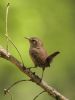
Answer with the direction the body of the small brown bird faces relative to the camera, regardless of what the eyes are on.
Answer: to the viewer's left
